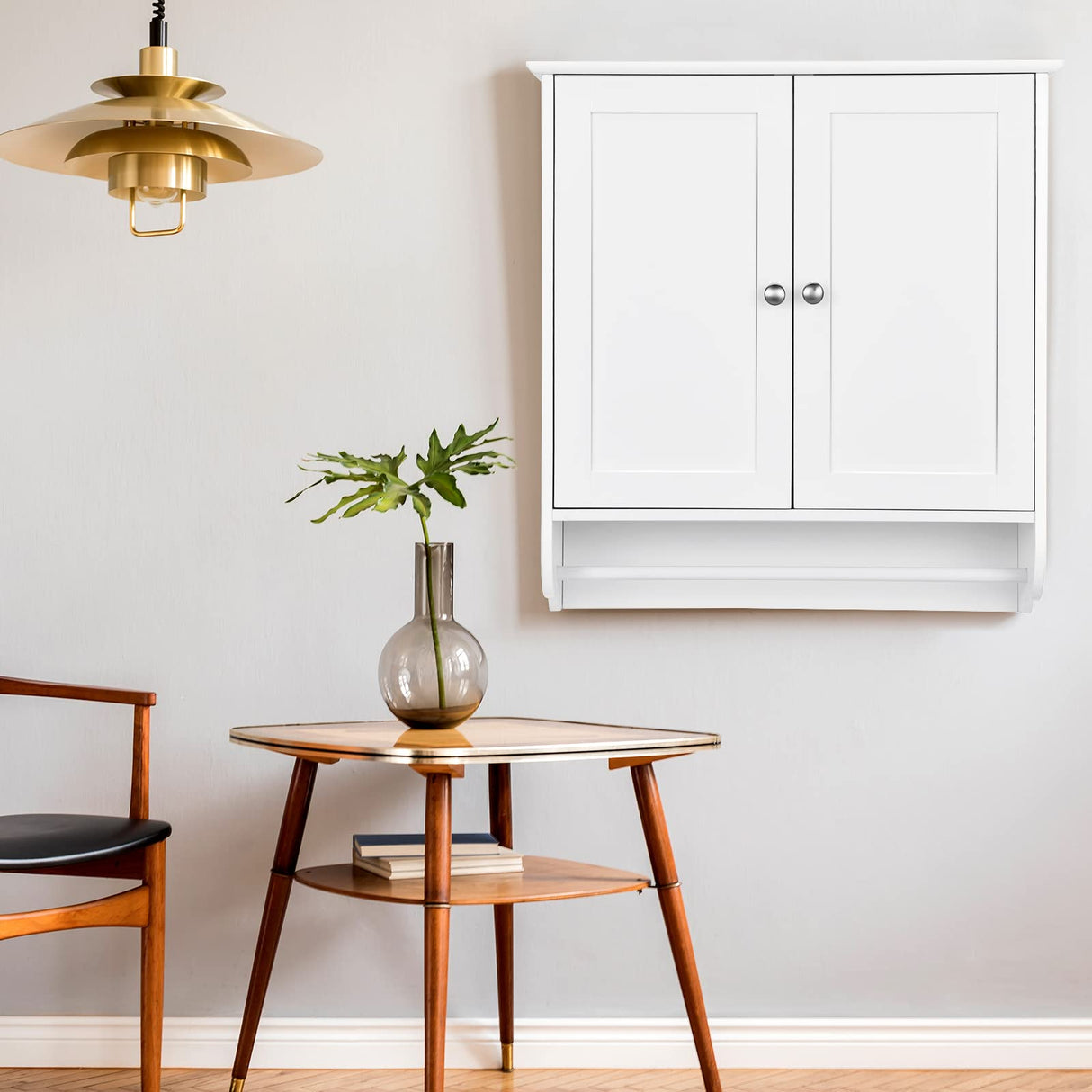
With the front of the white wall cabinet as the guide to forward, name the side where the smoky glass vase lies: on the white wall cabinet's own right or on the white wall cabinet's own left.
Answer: on the white wall cabinet's own right

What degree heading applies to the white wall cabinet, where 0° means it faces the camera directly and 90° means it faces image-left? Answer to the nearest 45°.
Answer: approximately 0°

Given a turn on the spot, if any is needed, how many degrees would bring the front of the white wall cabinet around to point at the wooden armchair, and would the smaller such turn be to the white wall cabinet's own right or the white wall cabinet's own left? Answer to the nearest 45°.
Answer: approximately 45° to the white wall cabinet's own right
